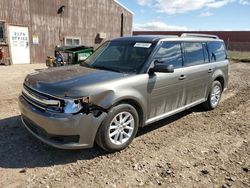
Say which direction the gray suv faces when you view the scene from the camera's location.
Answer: facing the viewer and to the left of the viewer

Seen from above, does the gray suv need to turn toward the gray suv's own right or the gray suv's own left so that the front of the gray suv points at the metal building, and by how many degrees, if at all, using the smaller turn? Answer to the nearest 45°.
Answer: approximately 135° to the gray suv's own right
